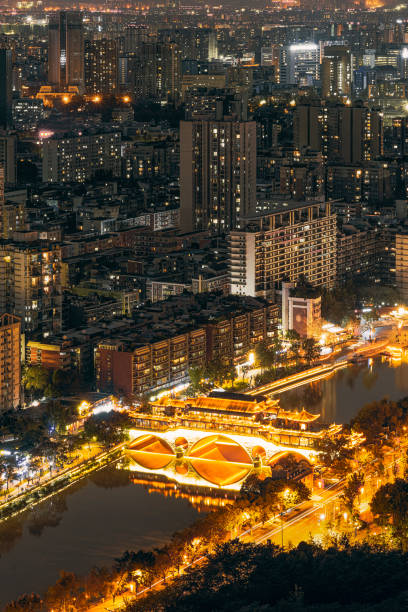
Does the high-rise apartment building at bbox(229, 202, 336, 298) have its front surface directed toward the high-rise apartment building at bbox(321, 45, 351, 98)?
no

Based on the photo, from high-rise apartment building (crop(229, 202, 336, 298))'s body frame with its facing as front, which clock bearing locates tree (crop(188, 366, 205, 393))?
The tree is roughly at 2 o'clock from the high-rise apartment building.

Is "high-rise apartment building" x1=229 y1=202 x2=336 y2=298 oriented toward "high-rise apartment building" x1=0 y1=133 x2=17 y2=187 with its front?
no

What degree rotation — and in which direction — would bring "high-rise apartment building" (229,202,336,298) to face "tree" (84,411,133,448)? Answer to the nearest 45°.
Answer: approximately 45° to its right

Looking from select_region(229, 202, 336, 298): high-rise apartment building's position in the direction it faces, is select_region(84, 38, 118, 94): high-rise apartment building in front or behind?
behind

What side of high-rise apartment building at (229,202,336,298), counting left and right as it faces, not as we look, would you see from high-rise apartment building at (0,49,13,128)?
back

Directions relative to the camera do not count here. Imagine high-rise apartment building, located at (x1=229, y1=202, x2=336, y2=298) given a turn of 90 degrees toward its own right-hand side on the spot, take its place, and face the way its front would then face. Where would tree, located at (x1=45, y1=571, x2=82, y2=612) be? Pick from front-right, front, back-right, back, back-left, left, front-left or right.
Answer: front-left

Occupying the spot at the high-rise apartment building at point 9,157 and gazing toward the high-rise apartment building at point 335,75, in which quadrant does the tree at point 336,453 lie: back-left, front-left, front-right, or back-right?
back-right

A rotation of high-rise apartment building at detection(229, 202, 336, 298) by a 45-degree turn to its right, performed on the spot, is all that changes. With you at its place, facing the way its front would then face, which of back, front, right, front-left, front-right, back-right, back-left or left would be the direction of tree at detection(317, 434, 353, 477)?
front

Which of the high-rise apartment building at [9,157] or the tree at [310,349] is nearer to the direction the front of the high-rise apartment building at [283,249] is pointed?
the tree

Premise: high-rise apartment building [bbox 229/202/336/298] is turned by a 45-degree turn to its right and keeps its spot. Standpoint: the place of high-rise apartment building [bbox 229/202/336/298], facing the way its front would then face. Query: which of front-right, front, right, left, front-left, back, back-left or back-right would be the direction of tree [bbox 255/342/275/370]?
front

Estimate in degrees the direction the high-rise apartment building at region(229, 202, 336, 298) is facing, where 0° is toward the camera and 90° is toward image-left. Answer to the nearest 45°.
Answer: approximately 315°

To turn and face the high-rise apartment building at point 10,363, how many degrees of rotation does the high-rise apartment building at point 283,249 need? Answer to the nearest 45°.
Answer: approximately 90° to its right

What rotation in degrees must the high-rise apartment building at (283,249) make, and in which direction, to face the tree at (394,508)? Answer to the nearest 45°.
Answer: approximately 45° to its right

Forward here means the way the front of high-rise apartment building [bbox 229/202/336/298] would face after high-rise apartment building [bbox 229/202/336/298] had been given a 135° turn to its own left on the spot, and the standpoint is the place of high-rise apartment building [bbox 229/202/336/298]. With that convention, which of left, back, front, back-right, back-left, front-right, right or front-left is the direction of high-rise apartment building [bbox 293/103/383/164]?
front

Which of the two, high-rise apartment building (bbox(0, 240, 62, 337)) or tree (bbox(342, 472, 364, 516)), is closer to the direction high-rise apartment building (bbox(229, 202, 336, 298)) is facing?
the tree

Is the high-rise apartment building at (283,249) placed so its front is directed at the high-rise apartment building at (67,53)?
no

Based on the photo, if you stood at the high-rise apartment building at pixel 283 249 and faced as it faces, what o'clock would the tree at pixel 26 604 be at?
The tree is roughly at 2 o'clock from the high-rise apartment building.
